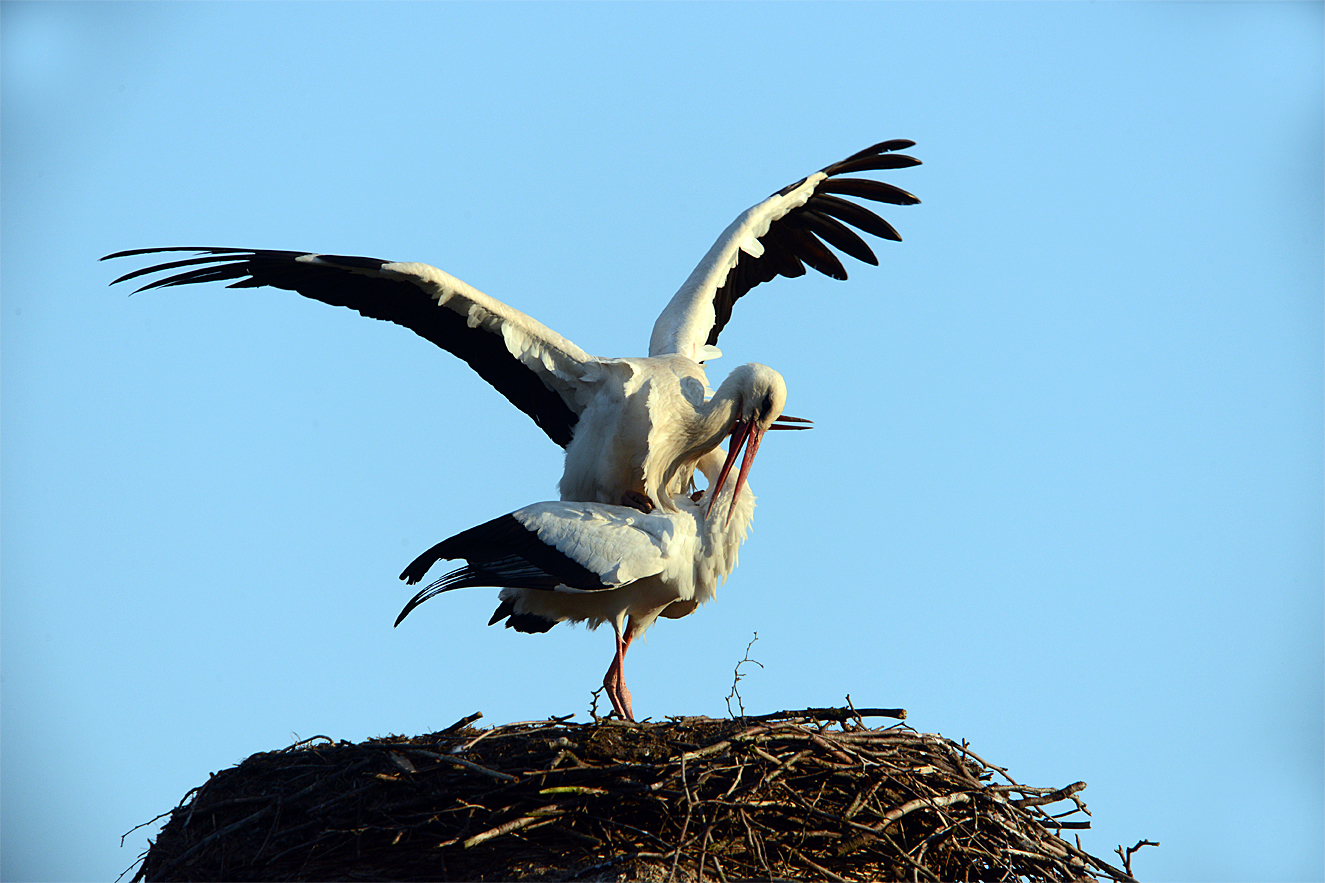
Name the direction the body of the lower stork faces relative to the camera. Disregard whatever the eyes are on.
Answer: to the viewer's right
